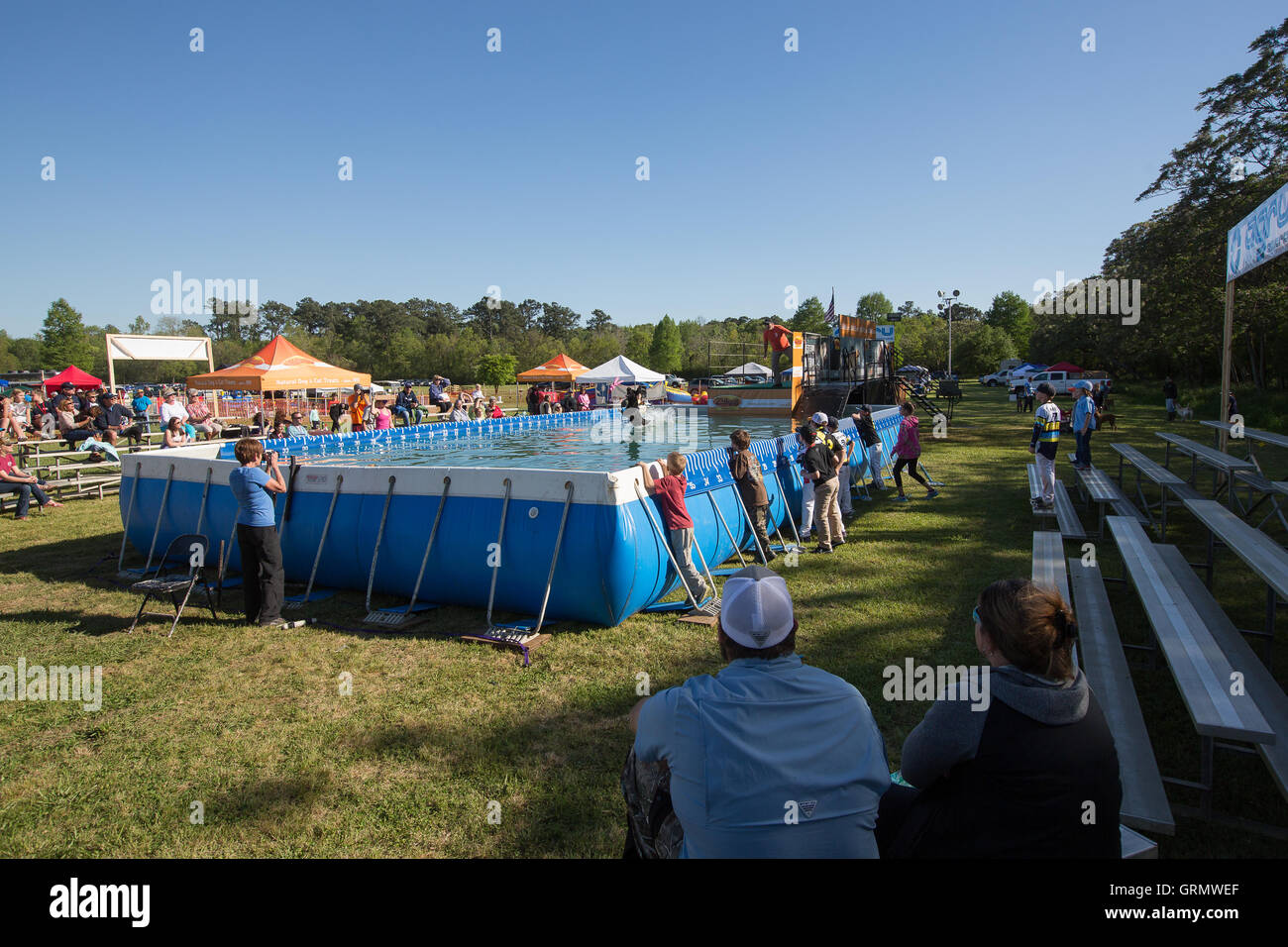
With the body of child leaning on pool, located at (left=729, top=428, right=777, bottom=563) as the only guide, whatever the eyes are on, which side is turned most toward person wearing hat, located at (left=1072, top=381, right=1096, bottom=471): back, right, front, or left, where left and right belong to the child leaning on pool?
right

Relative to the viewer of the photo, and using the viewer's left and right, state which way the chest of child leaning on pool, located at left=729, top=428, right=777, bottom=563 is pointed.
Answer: facing away from the viewer and to the left of the viewer

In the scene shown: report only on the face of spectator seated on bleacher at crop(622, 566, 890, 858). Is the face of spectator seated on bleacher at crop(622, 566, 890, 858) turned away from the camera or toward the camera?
away from the camera

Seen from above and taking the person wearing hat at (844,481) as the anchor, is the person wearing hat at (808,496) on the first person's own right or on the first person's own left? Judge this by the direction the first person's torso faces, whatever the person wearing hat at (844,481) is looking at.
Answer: on the first person's own left

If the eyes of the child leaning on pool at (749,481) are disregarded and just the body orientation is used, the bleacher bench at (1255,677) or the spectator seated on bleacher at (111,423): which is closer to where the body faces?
the spectator seated on bleacher

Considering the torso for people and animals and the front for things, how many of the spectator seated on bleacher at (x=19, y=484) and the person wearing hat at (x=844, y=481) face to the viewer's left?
1

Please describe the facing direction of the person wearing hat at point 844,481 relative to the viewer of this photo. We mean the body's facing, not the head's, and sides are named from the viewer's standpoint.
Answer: facing to the left of the viewer

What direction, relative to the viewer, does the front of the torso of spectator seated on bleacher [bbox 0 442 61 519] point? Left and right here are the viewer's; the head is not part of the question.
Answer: facing to the right of the viewer
